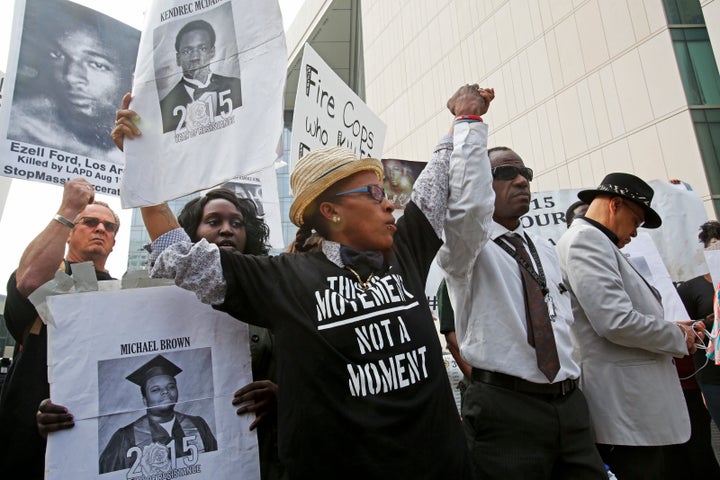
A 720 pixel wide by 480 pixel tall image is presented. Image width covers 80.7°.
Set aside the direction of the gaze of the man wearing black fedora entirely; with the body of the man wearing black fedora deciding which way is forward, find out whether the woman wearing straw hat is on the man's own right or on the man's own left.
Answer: on the man's own right

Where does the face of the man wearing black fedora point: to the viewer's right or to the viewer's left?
to the viewer's right

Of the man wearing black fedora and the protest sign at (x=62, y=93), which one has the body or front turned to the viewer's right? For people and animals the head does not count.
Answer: the man wearing black fedora

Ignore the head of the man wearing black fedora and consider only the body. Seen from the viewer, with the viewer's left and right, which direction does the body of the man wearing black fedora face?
facing to the right of the viewer

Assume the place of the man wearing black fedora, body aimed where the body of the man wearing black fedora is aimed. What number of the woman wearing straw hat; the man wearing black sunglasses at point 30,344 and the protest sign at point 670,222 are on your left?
1

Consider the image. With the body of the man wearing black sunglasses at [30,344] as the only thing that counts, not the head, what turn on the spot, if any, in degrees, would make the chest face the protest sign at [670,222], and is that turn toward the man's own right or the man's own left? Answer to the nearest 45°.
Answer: approximately 45° to the man's own left

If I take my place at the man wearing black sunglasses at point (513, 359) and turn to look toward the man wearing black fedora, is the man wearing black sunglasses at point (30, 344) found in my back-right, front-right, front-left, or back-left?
back-left

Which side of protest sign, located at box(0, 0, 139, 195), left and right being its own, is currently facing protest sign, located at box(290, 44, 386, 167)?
left

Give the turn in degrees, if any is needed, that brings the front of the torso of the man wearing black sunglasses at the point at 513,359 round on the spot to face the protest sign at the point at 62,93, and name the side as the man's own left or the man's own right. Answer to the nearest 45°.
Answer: approximately 135° to the man's own right

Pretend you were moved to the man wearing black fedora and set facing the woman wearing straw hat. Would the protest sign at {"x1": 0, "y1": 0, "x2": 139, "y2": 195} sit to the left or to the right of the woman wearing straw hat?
right
